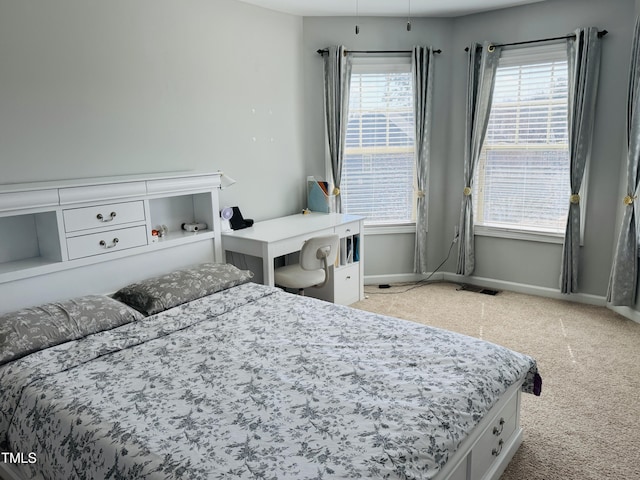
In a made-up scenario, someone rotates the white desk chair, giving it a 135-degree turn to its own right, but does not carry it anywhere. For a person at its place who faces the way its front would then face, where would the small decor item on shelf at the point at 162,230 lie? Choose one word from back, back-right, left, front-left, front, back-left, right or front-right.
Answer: back

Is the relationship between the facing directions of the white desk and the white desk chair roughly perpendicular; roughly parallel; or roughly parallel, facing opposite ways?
roughly parallel, facing opposite ways

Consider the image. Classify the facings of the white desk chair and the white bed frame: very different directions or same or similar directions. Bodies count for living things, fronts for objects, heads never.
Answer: very different directions

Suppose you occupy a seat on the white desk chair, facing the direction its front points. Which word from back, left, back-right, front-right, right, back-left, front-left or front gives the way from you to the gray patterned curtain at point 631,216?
back-right

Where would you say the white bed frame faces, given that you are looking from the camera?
facing the viewer and to the right of the viewer

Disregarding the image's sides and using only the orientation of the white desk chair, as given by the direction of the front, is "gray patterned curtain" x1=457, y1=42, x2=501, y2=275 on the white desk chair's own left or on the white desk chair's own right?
on the white desk chair's own right

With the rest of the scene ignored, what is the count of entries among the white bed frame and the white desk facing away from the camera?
0

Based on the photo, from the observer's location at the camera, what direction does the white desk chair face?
facing away from the viewer and to the left of the viewer

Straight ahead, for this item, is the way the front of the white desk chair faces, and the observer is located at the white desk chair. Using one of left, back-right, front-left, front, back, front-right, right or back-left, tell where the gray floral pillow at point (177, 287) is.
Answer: left

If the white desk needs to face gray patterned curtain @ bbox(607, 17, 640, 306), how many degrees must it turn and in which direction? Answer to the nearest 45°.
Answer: approximately 45° to its left

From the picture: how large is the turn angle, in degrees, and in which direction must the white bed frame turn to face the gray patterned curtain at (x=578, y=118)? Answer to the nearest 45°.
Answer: approximately 45° to its left

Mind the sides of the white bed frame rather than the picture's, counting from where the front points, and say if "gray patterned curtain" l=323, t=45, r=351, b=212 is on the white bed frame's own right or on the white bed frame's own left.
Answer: on the white bed frame's own left

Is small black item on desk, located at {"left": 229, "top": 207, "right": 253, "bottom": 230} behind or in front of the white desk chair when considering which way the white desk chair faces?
in front
